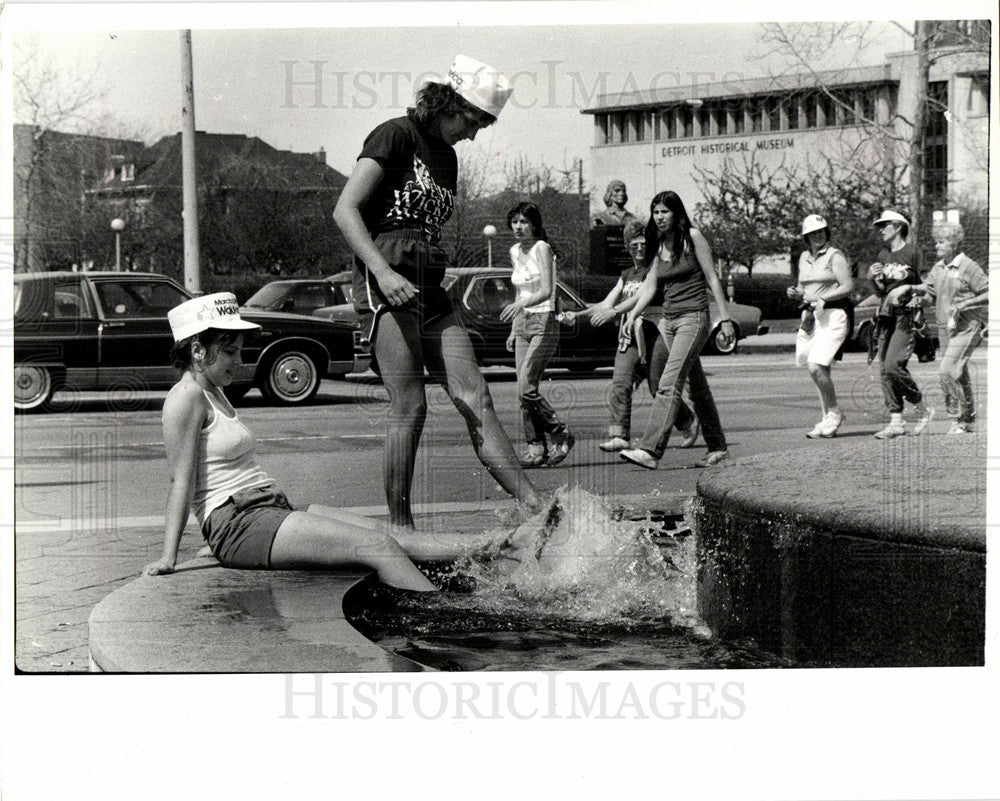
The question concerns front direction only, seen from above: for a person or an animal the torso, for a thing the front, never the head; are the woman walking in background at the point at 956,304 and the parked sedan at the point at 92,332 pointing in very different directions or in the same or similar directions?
very different directions

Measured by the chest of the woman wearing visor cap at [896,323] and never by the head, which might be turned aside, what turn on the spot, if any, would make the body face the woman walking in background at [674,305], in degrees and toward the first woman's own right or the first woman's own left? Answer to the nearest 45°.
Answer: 0° — they already face them

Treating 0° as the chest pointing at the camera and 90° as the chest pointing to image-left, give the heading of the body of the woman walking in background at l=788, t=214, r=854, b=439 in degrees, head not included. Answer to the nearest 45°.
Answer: approximately 45°

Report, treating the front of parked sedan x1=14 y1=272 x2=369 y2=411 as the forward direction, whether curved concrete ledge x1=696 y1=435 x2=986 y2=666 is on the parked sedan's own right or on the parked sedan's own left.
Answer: on the parked sedan's own right

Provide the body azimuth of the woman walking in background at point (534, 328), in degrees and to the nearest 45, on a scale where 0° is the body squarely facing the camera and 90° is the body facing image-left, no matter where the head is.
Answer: approximately 45°

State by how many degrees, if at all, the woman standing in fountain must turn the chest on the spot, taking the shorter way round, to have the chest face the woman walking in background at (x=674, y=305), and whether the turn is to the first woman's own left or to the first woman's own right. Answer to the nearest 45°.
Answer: approximately 90° to the first woman's own left

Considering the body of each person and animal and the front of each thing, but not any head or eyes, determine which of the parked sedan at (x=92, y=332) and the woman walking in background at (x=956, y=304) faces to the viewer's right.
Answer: the parked sedan

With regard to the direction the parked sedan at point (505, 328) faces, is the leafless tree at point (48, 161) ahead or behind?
behind

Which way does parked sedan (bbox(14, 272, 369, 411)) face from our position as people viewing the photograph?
facing to the right of the viewer
